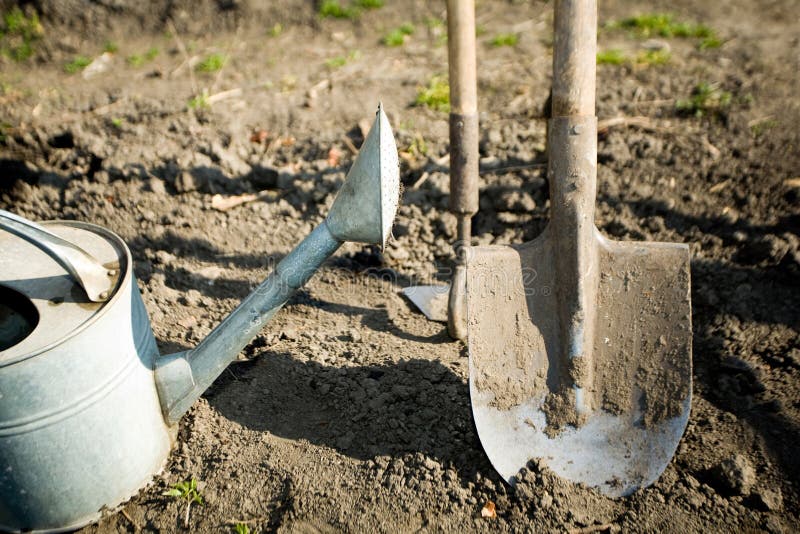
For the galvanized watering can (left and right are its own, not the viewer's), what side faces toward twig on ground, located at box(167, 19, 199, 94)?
left

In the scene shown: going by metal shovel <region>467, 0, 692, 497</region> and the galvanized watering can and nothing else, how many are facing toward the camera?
1

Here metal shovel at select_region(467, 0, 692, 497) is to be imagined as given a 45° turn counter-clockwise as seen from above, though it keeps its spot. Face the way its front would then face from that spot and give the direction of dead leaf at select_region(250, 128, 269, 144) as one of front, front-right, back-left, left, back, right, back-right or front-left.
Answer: back

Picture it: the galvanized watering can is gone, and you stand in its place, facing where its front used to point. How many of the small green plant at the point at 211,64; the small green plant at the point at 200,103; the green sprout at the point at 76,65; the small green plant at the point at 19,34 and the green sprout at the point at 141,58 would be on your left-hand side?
5

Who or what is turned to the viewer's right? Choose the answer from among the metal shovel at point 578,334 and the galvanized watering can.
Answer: the galvanized watering can

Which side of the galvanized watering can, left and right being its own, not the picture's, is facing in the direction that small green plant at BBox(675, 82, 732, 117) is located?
front

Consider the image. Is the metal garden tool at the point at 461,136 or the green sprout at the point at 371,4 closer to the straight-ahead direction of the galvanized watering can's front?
the metal garden tool

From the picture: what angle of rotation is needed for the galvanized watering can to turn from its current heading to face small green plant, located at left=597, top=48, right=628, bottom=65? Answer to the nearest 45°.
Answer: approximately 45° to its left

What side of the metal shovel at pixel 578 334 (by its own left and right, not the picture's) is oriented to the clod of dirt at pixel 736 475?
left

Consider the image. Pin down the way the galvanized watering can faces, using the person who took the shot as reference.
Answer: facing to the right of the viewer

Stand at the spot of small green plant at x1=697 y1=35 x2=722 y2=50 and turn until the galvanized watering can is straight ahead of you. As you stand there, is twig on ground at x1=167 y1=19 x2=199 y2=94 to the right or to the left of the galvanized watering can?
right

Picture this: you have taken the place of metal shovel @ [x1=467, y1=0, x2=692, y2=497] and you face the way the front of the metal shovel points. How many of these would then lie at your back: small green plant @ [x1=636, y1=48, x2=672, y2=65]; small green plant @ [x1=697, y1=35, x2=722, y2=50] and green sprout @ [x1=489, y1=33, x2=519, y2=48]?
3

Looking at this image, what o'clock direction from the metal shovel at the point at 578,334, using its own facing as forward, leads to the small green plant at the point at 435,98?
The small green plant is roughly at 5 o'clock from the metal shovel.

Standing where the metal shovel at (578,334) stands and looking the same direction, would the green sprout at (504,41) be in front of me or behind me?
behind

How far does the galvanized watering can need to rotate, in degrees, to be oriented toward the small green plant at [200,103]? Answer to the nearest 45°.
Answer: approximately 90° to its left
